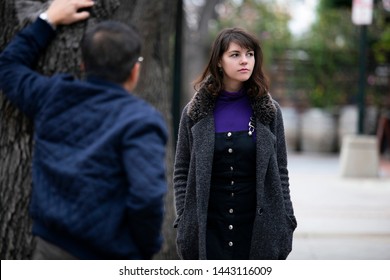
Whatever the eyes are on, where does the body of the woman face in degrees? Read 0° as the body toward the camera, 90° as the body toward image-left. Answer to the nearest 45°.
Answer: approximately 0°

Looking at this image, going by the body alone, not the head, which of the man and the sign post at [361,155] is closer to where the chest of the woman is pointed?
the man

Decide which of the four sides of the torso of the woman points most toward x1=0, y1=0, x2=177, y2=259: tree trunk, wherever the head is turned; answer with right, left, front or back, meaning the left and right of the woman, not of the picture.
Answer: right

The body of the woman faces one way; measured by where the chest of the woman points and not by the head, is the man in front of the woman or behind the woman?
in front

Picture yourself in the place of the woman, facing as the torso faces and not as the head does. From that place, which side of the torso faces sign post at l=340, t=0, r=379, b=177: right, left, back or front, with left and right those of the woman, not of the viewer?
back

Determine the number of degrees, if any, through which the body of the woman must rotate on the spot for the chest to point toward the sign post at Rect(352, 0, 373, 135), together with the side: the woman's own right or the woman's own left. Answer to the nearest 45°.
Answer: approximately 180°

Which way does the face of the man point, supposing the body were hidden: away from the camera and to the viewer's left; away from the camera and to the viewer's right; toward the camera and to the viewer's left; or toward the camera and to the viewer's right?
away from the camera and to the viewer's right

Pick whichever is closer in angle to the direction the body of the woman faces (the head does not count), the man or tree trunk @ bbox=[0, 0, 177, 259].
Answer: the man
